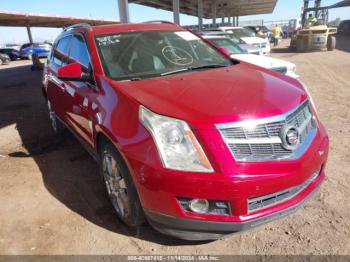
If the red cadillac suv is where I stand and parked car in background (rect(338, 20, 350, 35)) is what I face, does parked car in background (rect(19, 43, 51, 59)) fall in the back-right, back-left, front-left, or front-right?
front-left

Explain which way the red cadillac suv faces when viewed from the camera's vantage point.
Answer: facing the viewer and to the right of the viewer

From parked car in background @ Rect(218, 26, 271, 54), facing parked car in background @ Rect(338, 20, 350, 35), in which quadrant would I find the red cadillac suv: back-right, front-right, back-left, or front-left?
back-right

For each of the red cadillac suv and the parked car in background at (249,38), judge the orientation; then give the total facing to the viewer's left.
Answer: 0

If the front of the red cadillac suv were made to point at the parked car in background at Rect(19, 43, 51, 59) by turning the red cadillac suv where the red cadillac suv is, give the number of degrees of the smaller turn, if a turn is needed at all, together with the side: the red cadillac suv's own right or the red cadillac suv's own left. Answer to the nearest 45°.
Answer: approximately 180°

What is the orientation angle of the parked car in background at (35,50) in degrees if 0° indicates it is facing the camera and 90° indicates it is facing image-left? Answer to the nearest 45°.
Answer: approximately 45°

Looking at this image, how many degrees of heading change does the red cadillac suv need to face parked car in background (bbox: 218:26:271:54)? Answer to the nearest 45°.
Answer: approximately 135° to its left

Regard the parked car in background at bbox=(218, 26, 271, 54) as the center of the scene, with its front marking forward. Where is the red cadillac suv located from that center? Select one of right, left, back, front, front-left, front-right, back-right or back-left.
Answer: front-right

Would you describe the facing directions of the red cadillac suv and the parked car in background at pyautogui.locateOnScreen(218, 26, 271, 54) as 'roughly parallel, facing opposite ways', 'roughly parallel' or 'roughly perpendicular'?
roughly parallel

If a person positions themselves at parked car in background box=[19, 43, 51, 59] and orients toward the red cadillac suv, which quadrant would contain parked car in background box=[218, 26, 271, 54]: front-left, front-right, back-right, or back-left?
front-left

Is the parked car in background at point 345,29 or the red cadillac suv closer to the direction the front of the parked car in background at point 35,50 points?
the red cadillac suv

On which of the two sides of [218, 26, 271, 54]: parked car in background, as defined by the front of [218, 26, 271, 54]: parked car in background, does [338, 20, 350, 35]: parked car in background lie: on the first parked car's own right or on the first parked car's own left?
on the first parked car's own left
